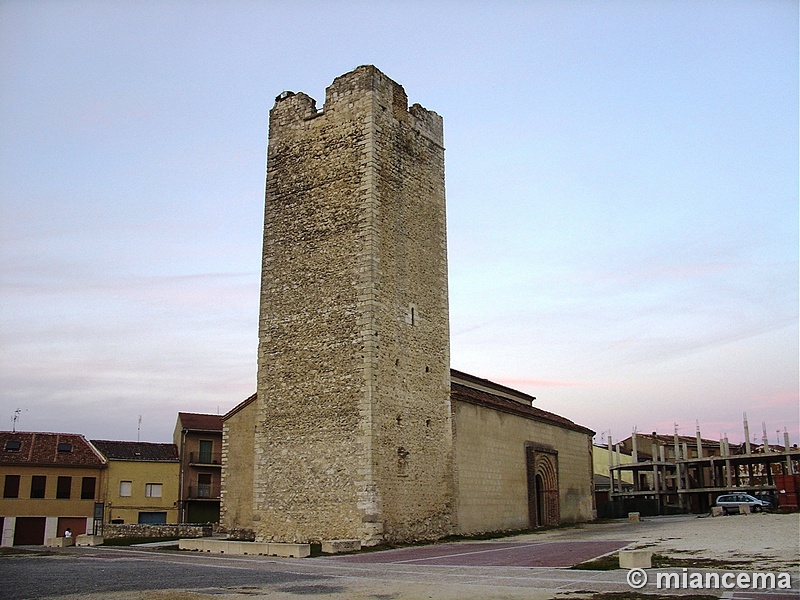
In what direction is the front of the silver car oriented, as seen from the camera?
facing to the right of the viewer

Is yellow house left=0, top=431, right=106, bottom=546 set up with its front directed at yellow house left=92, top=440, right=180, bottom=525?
no

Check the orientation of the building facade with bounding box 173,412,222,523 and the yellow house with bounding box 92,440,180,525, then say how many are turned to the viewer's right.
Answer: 0

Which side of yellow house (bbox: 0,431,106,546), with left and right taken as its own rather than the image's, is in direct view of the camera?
front

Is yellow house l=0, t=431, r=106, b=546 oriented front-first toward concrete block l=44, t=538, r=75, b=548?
yes

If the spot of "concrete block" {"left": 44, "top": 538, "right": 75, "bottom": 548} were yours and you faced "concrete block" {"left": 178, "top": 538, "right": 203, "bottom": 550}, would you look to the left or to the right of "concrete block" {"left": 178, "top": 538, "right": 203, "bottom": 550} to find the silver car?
left

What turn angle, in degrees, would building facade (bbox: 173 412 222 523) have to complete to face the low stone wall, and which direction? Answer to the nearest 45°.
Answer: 0° — it already faces it

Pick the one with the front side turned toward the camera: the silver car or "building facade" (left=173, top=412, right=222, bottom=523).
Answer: the building facade

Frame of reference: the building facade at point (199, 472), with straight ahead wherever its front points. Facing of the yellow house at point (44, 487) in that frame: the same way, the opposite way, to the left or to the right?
the same way

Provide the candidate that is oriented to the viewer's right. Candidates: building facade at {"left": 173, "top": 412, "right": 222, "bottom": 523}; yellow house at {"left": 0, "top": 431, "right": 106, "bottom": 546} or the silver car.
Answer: the silver car

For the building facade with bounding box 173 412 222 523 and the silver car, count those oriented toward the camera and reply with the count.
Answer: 1

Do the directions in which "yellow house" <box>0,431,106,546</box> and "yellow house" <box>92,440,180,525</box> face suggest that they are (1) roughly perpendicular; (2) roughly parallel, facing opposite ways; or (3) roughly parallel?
roughly parallel

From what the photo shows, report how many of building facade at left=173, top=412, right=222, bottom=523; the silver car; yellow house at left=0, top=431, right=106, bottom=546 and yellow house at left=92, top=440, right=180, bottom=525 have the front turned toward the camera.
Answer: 3

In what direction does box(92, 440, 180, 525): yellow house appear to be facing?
toward the camera
